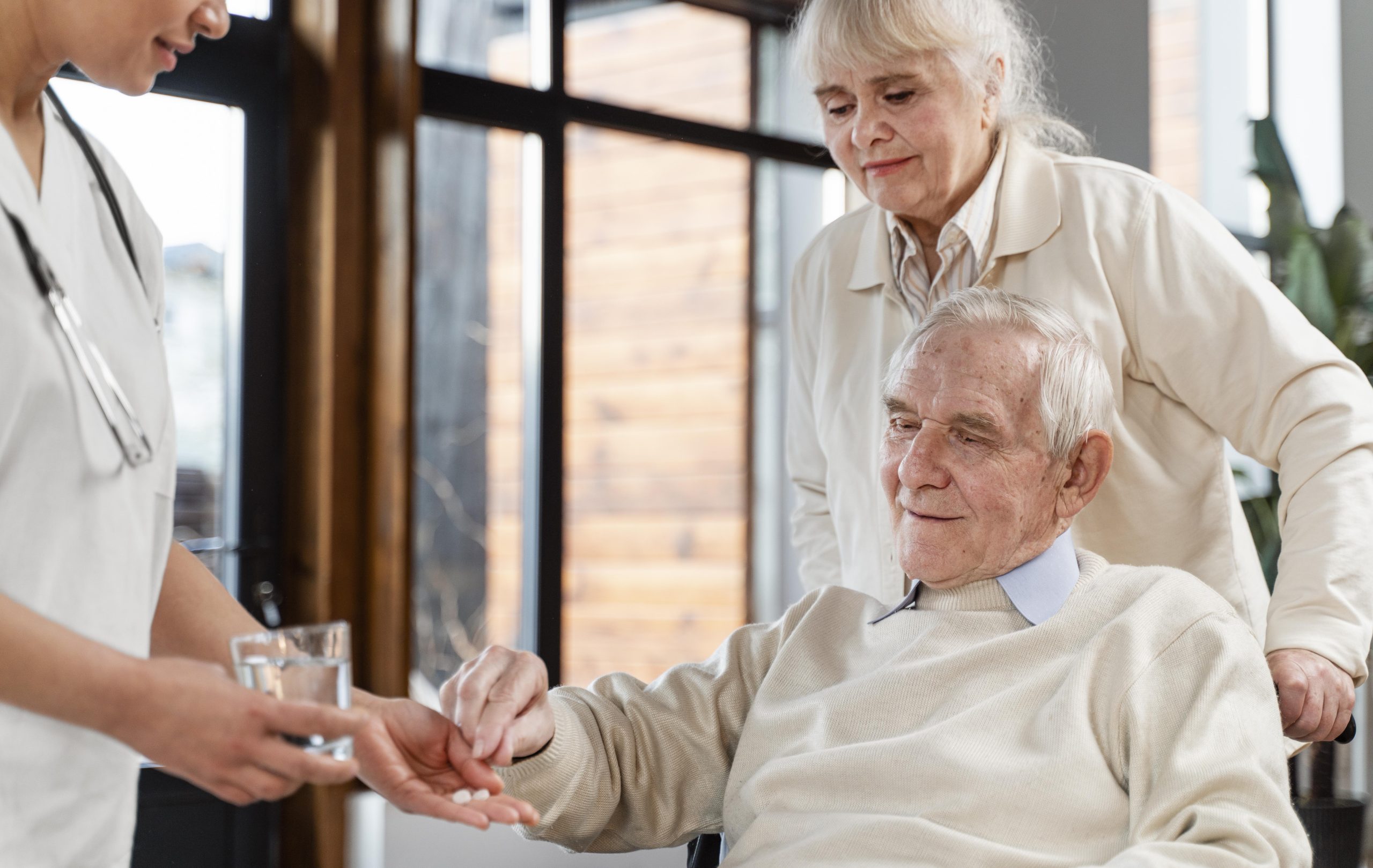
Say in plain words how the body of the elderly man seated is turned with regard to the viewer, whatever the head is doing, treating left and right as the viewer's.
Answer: facing the viewer and to the left of the viewer

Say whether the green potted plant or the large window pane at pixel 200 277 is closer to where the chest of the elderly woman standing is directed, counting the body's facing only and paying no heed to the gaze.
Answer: the large window pane

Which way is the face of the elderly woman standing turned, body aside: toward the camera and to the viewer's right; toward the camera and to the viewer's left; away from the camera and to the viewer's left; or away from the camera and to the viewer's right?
toward the camera and to the viewer's left

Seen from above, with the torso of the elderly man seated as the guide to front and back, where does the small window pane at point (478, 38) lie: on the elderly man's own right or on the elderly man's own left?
on the elderly man's own right

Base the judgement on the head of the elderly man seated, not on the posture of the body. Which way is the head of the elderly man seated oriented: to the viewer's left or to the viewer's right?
to the viewer's left

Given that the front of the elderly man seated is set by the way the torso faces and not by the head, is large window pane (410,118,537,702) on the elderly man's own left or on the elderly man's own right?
on the elderly man's own right

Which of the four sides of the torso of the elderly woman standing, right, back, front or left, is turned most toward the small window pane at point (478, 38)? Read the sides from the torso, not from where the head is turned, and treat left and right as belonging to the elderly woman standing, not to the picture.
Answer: right

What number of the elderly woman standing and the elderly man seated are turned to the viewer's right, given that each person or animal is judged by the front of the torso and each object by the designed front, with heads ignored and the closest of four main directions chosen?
0

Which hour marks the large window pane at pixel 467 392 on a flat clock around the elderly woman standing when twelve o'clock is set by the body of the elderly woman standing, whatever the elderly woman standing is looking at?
The large window pane is roughly at 3 o'clock from the elderly woman standing.

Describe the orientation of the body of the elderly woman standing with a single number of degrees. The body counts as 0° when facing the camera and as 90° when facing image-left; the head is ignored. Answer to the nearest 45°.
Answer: approximately 45°

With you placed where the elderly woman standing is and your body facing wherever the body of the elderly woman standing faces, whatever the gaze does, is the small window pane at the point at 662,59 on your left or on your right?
on your right
